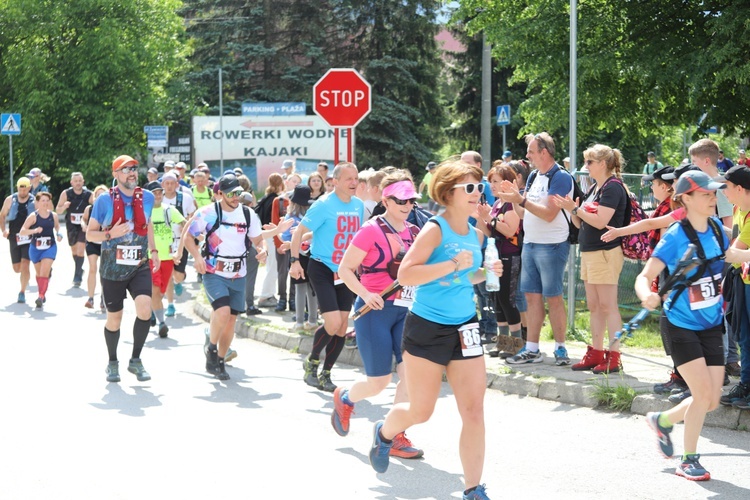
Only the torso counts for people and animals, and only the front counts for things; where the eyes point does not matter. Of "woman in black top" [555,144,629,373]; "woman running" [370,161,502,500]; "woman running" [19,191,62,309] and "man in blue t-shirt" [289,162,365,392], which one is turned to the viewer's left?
the woman in black top

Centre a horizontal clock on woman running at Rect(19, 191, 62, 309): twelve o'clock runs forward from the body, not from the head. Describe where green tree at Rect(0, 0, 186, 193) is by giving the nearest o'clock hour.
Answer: The green tree is roughly at 6 o'clock from the woman running.

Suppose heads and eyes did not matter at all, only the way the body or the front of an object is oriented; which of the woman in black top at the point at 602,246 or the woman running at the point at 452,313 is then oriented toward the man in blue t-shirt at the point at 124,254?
the woman in black top

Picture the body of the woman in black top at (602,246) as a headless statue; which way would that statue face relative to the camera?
to the viewer's left

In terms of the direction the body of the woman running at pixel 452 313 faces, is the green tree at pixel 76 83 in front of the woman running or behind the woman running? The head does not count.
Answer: behind

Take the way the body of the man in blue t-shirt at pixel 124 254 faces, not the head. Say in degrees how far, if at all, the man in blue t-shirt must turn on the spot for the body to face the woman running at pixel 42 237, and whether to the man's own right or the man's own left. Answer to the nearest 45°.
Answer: approximately 180°

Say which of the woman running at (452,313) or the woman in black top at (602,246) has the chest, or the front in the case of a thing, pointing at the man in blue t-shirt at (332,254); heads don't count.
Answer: the woman in black top
